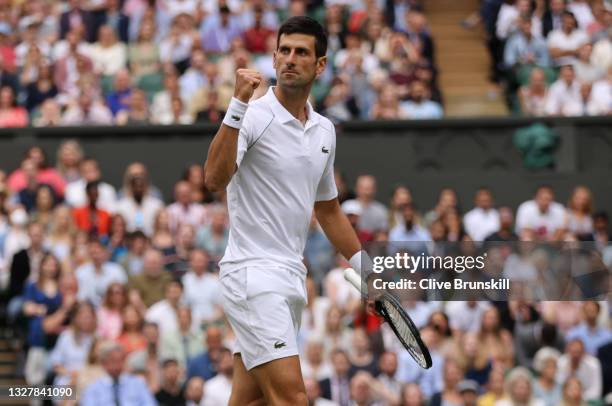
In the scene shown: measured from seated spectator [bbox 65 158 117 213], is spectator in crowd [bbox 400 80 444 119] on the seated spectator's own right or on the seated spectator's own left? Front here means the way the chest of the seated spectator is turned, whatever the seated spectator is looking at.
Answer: on the seated spectator's own left

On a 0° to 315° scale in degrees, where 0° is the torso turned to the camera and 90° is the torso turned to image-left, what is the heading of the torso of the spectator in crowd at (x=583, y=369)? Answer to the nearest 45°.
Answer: approximately 0°

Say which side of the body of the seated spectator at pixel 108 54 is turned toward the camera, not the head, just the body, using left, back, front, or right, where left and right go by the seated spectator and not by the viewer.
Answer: front

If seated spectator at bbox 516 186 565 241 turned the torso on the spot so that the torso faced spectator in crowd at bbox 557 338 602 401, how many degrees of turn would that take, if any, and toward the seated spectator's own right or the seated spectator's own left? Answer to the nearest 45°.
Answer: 0° — they already face them

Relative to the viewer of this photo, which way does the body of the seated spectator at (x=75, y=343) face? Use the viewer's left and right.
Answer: facing the viewer and to the right of the viewer

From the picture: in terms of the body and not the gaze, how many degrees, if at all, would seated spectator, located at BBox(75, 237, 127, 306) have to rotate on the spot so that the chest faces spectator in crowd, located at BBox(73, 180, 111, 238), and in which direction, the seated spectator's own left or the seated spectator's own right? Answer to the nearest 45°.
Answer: approximately 180°

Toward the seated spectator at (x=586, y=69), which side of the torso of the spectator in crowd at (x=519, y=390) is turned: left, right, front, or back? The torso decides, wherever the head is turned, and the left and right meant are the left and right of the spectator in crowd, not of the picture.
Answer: back

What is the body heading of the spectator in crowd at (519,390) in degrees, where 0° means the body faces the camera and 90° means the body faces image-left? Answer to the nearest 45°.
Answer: approximately 0°

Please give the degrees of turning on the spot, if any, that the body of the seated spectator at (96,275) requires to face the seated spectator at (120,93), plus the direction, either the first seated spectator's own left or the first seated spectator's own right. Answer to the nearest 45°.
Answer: approximately 180°

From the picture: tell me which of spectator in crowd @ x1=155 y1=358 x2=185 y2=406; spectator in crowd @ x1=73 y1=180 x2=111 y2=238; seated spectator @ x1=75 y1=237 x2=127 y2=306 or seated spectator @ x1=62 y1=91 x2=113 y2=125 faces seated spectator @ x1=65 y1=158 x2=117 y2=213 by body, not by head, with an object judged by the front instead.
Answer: seated spectator @ x1=62 y1=91 x2=113 y2=125
